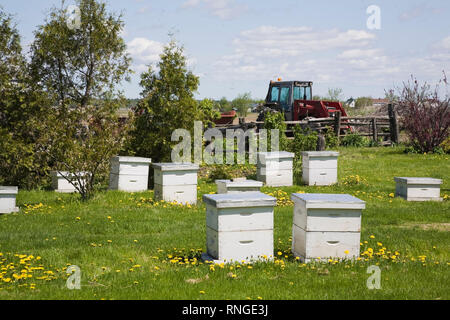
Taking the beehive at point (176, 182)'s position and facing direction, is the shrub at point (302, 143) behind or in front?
behind

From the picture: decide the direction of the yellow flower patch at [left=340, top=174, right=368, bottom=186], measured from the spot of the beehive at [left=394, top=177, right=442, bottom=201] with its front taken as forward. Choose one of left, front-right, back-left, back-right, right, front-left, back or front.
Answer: back-right

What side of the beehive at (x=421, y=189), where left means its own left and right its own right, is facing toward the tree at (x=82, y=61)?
right

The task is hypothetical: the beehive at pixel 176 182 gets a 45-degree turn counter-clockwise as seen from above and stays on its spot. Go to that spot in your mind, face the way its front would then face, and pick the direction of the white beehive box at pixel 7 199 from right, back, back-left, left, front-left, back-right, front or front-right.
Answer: back-right

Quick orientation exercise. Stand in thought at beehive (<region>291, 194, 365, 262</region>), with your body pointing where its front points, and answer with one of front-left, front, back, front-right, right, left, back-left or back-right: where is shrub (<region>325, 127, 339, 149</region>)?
back

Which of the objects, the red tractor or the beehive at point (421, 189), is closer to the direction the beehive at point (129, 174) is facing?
the beehive

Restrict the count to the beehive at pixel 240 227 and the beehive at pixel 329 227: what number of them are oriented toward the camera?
2

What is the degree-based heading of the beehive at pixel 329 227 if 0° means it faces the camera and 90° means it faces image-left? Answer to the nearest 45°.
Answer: approximately 0°

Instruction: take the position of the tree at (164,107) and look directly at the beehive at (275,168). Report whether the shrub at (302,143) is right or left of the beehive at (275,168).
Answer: left
